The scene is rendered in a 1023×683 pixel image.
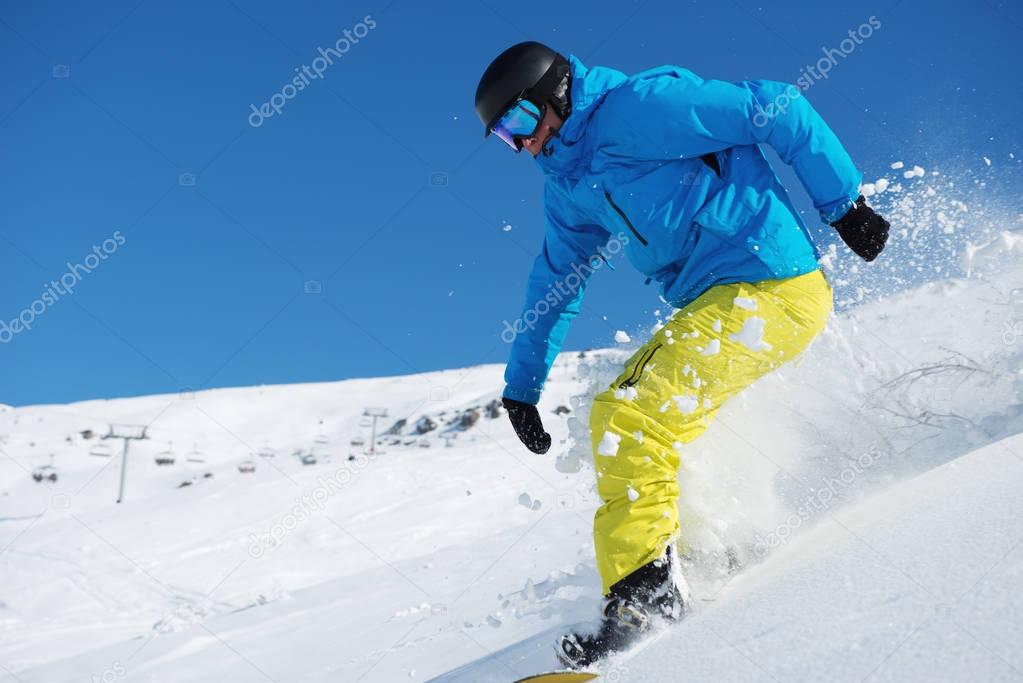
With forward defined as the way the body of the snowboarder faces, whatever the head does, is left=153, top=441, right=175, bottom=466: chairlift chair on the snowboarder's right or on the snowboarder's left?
on the snowboarder's right

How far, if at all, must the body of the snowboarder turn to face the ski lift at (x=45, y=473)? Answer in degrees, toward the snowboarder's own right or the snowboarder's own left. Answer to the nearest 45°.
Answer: approximately 45° to the snowboarder's own right

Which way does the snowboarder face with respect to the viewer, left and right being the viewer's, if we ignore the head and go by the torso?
facing to the left of the viewer

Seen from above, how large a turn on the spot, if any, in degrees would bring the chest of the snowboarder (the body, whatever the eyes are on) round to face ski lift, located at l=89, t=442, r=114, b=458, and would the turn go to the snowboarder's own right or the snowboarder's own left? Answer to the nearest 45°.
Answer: approximately 45° to the snowboarder's own right

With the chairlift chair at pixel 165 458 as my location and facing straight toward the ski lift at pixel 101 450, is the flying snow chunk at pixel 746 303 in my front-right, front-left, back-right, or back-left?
back-left

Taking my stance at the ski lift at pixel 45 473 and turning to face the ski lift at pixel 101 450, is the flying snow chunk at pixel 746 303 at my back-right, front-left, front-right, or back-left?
back-right
